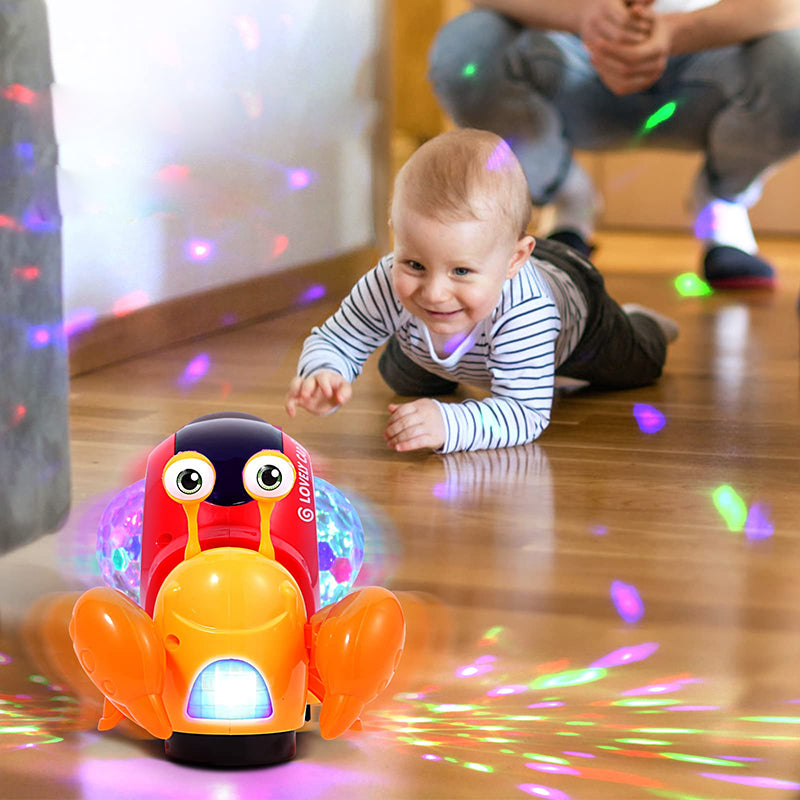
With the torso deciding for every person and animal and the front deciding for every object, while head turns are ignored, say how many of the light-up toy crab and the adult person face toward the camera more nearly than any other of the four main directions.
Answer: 2

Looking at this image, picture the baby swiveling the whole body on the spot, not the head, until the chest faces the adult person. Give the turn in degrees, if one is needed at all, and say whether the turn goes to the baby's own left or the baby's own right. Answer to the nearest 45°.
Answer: approximately 135° to the baby's own right

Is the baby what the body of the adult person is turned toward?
yes

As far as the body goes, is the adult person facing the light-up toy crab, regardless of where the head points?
yes

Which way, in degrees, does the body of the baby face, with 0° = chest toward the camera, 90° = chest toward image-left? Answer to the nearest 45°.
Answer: approximately 45°

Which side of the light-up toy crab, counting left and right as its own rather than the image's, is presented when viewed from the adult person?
back

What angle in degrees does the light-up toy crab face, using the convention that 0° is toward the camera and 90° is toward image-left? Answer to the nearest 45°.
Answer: approximately 0°
